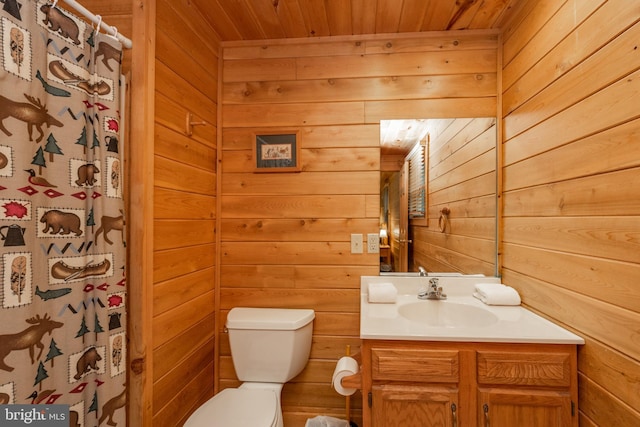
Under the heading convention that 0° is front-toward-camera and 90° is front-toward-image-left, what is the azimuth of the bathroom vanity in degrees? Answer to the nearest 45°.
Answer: approximately 0°

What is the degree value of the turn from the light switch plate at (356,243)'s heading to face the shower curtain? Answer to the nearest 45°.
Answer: approximately 45° to its right

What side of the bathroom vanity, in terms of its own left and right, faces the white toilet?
right

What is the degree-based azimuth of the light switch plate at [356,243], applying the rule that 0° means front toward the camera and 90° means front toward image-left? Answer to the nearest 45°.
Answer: approximately 0°

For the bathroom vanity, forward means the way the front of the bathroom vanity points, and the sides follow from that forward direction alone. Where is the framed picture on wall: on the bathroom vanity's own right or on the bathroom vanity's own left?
on the bathroom vanity's own right
